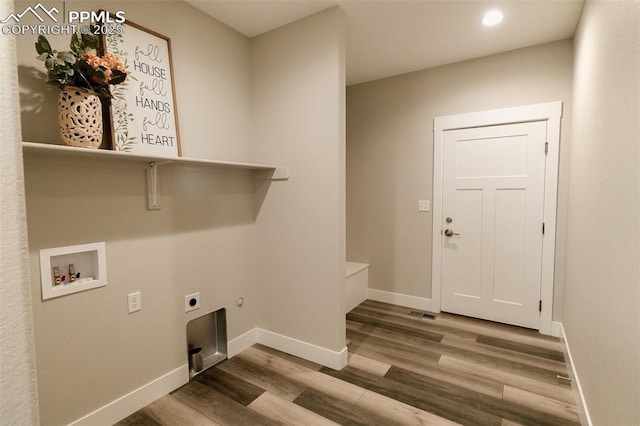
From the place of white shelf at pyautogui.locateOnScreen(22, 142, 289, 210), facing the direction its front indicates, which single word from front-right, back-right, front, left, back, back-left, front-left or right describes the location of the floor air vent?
front-left

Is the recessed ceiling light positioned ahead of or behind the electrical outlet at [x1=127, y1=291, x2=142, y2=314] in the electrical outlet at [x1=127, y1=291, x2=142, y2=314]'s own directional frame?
ahead

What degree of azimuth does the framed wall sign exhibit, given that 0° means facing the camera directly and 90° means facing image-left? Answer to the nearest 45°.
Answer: approximately 315°

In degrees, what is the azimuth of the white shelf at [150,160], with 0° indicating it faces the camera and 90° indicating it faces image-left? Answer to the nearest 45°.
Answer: approximately 315°
